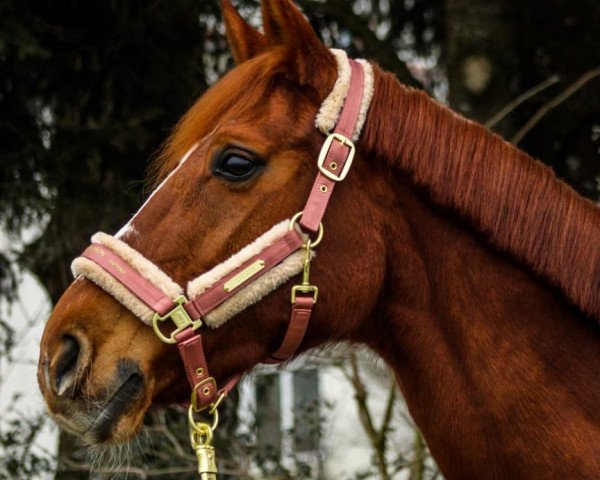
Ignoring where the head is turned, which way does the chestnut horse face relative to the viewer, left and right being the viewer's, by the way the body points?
facing to the left of the viewer
